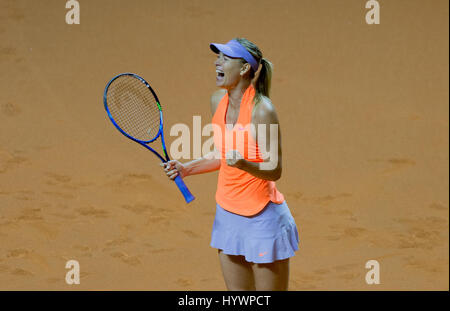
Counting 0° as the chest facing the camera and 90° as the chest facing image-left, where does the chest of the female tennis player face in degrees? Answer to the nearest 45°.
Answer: approximately 45°
